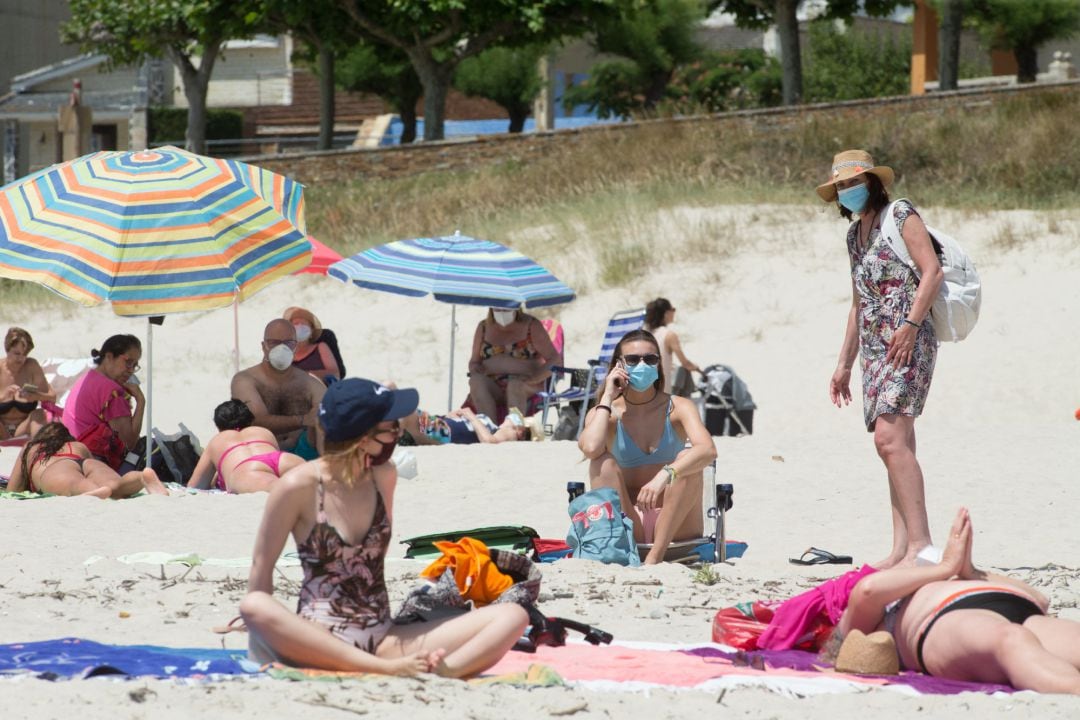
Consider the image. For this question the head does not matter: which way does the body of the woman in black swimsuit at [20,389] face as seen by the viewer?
toward the camera

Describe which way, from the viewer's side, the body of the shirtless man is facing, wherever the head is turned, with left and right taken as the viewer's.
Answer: facing the viewer

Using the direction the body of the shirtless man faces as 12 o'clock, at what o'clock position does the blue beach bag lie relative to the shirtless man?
The blue beach bag is roughly at 11 o'clock from the shirtless man.

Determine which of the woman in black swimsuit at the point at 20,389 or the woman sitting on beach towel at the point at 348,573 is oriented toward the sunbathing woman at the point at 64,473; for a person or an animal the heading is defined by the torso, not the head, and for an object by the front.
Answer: the woman in black swimsuit

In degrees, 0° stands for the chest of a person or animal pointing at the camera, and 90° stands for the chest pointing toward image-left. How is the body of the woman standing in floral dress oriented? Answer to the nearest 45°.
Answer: approximately 45°

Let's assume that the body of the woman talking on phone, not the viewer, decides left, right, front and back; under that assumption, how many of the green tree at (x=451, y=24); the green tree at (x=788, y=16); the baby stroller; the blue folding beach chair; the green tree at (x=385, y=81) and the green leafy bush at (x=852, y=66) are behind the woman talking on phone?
6

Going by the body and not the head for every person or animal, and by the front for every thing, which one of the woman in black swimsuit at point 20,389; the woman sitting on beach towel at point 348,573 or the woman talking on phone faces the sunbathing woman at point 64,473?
the woman in black swimsuit

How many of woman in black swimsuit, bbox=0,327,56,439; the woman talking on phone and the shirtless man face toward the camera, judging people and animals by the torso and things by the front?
3

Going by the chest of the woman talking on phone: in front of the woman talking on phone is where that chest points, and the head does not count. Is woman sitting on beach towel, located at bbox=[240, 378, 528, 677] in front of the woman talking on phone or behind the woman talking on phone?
in front

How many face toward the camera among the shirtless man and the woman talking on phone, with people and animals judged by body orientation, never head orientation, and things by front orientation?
2

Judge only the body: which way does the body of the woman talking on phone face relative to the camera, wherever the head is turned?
toward the camera

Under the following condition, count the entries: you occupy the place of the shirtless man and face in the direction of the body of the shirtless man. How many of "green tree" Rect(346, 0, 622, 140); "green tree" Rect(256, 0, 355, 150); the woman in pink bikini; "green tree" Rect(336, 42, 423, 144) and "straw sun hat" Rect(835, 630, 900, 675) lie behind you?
3

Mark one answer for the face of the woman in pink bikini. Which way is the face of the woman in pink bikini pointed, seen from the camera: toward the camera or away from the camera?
away from the camera

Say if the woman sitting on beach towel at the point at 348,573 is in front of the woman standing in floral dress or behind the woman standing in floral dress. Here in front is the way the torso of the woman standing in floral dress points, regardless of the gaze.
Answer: in front

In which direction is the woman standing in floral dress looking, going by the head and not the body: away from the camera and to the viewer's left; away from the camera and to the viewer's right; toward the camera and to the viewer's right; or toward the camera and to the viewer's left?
toward the camera and to the viewer's left
